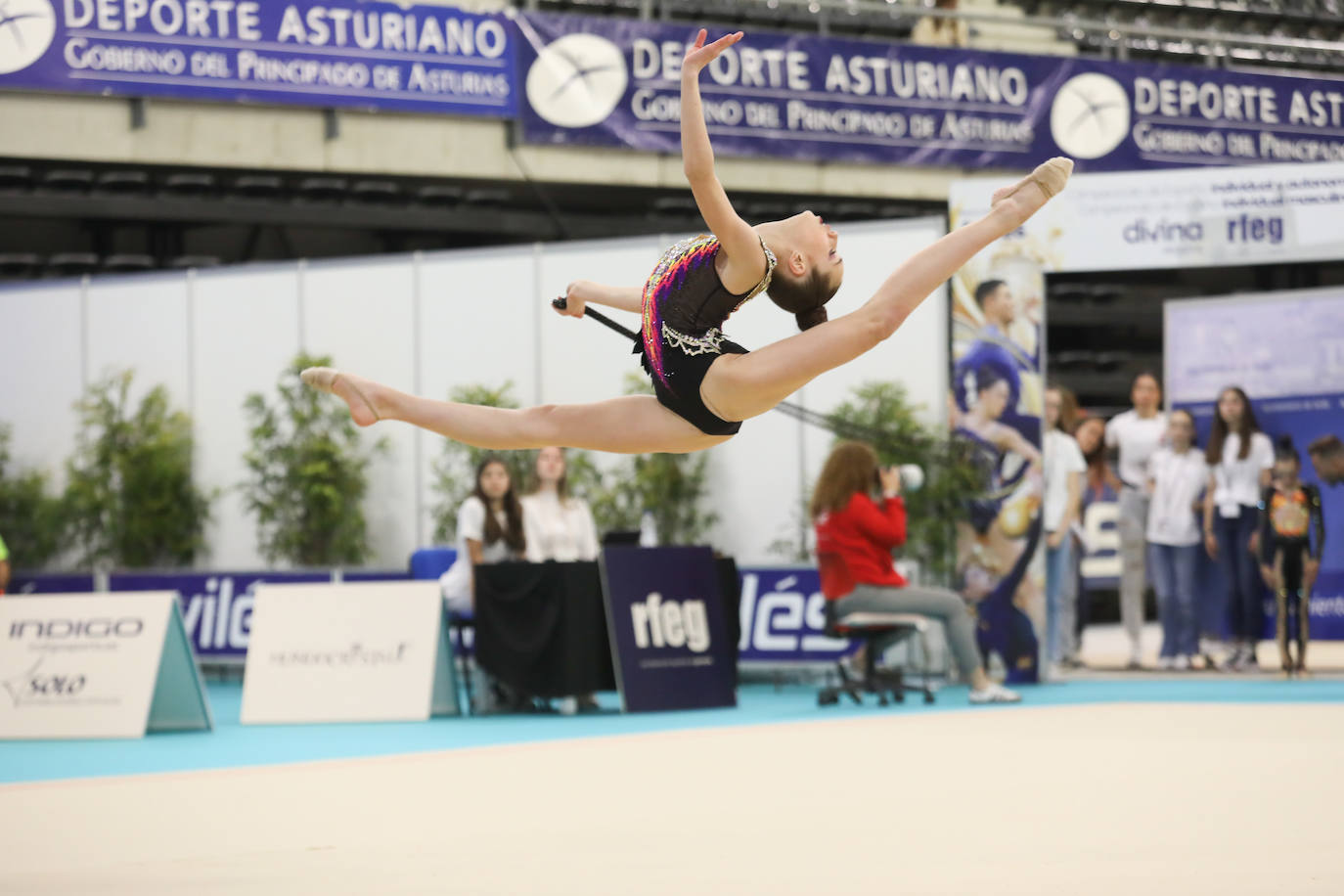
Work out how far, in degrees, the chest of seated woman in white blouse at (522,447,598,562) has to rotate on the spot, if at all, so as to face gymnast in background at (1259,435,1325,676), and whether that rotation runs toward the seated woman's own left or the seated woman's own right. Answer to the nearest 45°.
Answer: approximately 90° to the seated woman's own left

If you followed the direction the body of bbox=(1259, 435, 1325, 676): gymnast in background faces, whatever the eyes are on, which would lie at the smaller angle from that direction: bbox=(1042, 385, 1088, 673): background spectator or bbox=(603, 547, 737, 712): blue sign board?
the blue sign board

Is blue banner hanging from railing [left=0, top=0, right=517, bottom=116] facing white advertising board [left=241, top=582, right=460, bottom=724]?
yes

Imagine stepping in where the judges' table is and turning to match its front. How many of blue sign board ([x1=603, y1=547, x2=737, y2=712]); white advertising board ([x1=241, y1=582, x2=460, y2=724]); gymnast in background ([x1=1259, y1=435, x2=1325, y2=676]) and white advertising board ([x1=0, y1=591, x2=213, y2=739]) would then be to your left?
2

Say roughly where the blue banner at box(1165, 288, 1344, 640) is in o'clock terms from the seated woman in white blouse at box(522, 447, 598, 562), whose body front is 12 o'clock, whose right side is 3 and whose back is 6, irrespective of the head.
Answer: The blue banner is roughly at 9 o'clock from the seated woman in white blouse.

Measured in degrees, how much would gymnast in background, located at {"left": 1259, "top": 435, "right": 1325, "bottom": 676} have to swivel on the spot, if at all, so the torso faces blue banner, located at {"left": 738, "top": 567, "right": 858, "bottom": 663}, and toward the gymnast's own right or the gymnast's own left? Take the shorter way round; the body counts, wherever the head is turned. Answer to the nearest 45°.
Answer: approximately 90° to the gymnast's own right
